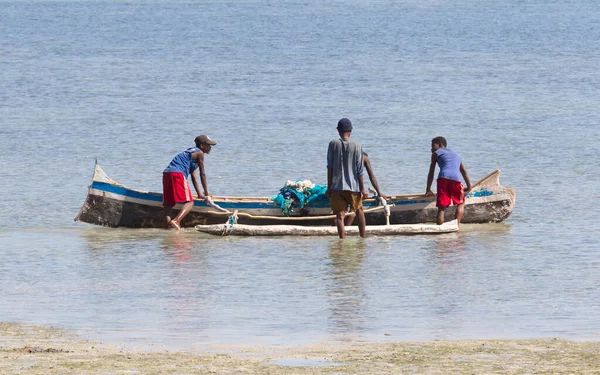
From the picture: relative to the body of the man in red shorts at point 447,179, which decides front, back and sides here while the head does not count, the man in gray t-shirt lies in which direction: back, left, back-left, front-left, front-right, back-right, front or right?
left

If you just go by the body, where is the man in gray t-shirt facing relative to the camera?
away from the camera

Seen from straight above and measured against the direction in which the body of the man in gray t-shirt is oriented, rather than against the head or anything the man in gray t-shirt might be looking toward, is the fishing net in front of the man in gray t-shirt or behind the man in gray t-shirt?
in front

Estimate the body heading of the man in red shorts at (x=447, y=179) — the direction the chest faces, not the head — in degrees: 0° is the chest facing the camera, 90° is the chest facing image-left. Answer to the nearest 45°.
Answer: approximately 135°

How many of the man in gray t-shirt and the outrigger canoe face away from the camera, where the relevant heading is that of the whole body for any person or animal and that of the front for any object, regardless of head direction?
1

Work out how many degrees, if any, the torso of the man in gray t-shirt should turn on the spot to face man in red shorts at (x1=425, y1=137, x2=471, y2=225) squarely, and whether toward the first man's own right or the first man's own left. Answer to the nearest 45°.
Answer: approximately 45° to the first man's own right

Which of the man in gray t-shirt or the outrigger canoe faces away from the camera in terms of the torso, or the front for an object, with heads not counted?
the man in gray t-shirt

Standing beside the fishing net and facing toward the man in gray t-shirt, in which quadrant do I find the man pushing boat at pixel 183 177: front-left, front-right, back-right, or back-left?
back-right
